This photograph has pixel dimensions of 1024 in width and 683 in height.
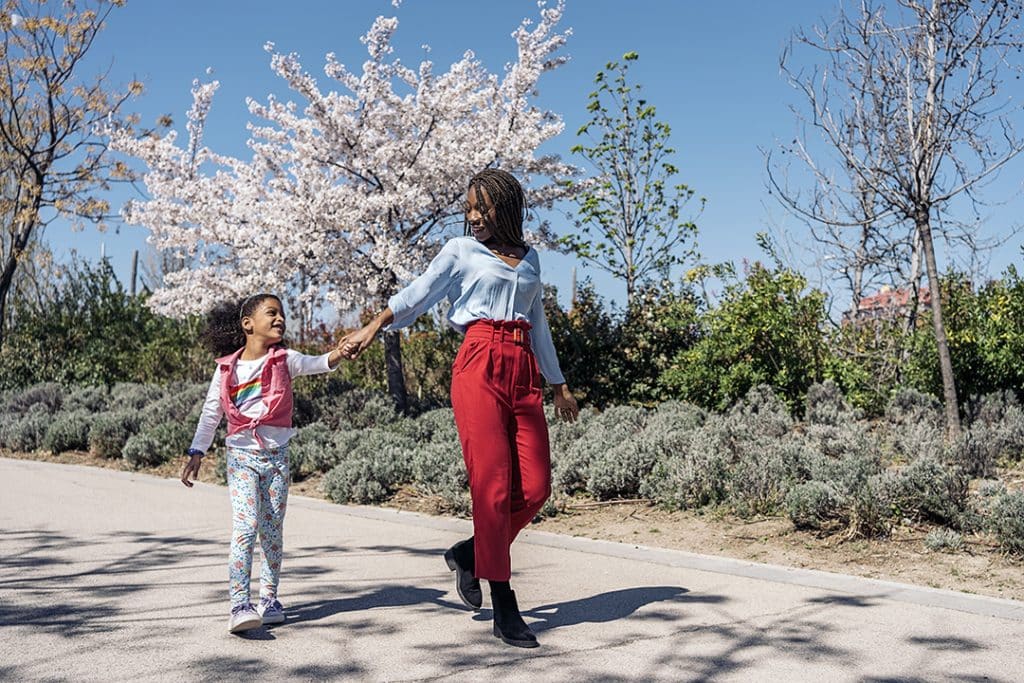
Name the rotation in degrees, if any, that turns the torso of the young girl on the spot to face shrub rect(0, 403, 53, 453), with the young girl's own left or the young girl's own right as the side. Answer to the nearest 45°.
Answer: approximately 180°

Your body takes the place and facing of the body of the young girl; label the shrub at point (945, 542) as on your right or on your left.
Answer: on your left

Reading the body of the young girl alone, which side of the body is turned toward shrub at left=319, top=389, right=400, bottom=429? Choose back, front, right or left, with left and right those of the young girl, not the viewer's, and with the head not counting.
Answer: back

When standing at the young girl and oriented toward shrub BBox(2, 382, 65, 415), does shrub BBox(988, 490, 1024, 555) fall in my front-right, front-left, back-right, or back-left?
back-right

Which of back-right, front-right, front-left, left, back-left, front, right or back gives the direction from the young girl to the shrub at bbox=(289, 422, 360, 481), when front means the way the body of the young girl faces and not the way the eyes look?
back

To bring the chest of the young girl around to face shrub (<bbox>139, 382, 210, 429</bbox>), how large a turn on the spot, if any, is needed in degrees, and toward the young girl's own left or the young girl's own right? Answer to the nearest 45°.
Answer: approximately 180°

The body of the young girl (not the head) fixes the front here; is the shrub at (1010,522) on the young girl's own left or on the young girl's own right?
on the young girl's own left

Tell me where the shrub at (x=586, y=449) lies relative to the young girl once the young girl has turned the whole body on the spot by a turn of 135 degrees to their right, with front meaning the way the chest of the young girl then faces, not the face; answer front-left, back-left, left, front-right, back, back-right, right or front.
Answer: right

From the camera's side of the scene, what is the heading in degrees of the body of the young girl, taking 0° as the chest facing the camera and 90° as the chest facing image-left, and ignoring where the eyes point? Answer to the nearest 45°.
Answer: approximately 0°

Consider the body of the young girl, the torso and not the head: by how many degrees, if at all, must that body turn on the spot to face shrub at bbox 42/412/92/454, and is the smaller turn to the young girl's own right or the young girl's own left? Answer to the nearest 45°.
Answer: approximately 180°

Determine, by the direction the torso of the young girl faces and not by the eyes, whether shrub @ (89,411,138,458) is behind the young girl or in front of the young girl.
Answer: behind
